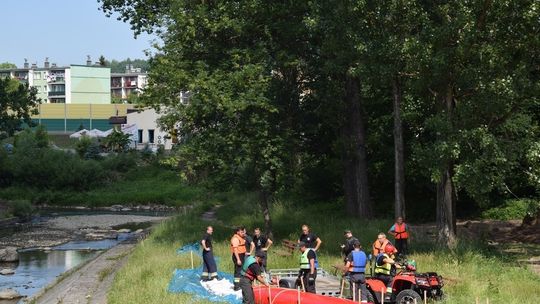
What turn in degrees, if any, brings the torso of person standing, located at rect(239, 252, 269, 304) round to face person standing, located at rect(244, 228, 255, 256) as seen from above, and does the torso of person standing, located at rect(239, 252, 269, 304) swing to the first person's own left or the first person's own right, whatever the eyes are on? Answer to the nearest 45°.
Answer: approximately 90° to the first person's own left

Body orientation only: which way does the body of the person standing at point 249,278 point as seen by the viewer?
to the viewer's right

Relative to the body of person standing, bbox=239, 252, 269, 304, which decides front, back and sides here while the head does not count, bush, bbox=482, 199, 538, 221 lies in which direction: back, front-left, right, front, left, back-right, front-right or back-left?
front-left
